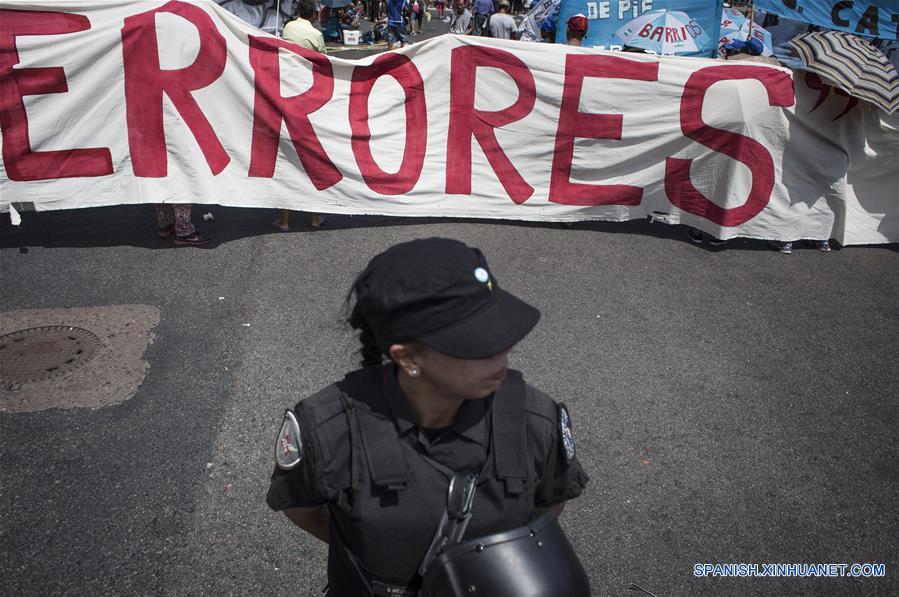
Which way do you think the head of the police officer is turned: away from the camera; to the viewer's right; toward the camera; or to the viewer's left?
to the viewer's right

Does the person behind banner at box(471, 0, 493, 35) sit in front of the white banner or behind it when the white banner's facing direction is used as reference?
behind

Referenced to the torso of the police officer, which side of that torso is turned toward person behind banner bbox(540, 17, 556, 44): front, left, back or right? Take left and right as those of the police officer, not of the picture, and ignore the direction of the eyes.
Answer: back

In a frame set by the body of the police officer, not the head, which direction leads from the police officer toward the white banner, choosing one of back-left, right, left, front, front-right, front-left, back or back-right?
back
